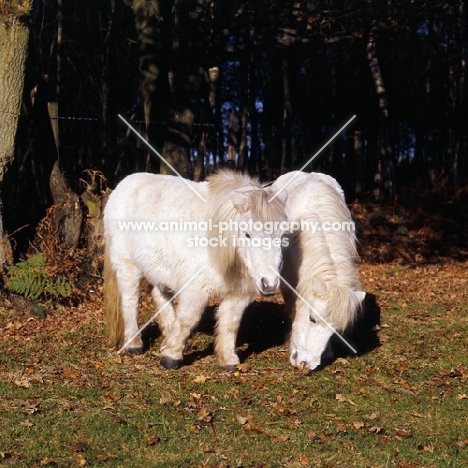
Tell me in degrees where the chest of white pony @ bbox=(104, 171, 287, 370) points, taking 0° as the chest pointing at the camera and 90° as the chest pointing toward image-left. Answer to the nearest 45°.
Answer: approximately 315°

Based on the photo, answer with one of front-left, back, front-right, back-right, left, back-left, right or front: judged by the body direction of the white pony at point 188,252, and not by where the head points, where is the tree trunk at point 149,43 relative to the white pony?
back-left

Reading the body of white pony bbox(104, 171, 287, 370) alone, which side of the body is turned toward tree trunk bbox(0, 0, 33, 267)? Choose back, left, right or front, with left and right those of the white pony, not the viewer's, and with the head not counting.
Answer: back
